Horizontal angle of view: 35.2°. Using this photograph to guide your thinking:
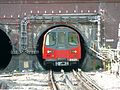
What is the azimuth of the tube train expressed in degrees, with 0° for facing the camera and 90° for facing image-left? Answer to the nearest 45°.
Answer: approximately 0°
